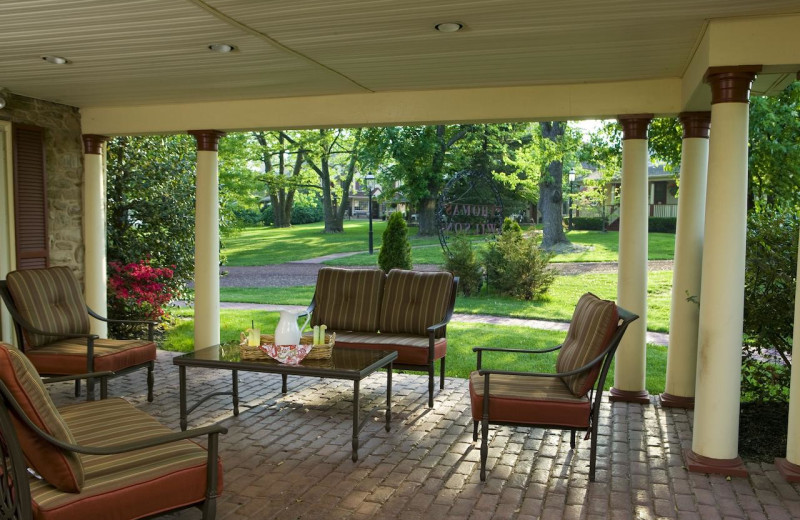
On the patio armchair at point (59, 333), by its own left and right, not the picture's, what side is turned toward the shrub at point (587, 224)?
left

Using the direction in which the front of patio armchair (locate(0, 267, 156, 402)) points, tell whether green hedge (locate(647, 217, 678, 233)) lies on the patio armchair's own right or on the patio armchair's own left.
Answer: on the patio armchair's own left

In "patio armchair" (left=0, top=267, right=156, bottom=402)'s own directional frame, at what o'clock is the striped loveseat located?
The striped loveseat is roughly at 11 o'clock from the patio armchair.

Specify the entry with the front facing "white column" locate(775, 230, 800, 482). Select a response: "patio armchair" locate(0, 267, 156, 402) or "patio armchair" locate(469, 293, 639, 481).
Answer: "patio armchair" locate(0, 267, 156, 402)

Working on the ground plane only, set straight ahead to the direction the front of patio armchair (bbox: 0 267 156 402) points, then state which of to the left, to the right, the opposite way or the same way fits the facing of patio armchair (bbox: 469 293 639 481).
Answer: the opposite way

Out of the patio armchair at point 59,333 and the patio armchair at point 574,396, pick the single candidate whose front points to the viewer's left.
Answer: the patio armchair at point 574,396

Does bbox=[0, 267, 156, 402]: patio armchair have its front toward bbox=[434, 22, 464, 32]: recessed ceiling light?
yes

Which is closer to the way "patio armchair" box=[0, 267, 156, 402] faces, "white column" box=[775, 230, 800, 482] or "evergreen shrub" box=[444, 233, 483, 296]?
the white column

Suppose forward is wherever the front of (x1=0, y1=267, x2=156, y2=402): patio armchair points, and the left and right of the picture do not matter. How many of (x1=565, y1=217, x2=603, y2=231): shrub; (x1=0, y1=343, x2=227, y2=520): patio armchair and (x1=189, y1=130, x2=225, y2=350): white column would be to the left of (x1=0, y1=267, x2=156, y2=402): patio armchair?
2

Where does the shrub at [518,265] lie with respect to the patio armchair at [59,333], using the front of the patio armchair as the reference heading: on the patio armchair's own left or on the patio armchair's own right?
on the patio armchair's own left

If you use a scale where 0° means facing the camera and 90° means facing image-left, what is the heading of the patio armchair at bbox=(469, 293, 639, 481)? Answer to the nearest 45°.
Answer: approximately 90°

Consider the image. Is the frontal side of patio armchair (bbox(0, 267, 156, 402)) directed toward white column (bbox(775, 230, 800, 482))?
yes

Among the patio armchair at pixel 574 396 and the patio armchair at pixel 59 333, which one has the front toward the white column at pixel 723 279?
the patio armchair at pixel 59 333

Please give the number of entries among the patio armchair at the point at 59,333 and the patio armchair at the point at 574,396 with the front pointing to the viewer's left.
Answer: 1
